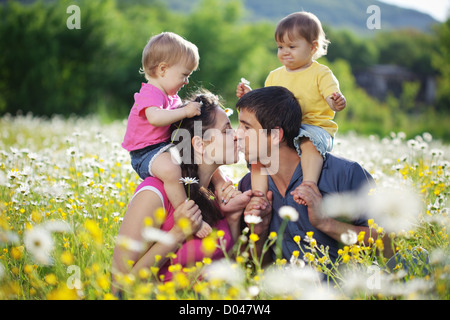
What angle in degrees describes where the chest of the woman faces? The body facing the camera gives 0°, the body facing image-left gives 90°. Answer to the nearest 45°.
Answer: approximately 315°

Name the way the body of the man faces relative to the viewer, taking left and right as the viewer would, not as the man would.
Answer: facing the viewer and to the left of the viewer

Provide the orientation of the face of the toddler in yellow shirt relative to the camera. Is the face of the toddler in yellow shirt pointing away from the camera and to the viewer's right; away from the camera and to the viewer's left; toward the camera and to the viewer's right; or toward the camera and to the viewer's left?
toward the camera and to the viewer's left

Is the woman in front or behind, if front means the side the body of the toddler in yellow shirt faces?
in front

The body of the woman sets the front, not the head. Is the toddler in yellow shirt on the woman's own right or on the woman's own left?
on the woman's own left

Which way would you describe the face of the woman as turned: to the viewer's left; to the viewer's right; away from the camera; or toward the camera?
to the viewer's right

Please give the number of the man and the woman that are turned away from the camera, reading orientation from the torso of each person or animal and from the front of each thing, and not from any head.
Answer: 0
